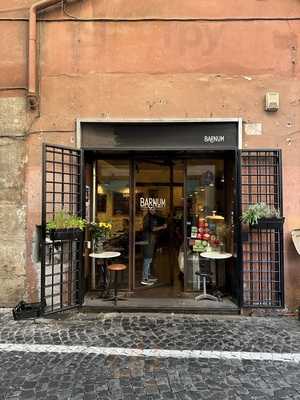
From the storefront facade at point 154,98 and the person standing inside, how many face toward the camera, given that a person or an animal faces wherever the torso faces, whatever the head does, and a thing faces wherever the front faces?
1

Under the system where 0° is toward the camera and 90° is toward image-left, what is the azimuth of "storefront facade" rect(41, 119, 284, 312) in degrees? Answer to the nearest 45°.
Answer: approximately 0°
